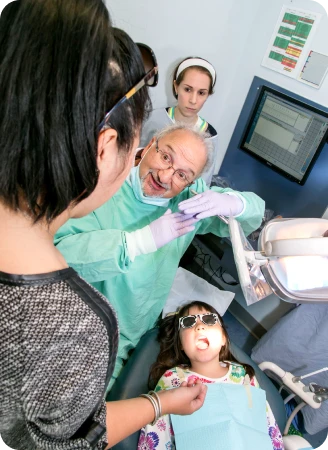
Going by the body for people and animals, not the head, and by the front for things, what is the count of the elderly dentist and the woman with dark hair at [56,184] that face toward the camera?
1

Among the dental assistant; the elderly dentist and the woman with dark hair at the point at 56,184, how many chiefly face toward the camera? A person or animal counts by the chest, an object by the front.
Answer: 2

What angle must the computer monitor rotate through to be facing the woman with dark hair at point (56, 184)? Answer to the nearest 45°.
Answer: approximately 45° to its left

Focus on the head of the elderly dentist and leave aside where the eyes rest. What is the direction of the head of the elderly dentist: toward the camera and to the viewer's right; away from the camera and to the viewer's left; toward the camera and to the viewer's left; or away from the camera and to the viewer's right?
toward the camera and to the viewer's left

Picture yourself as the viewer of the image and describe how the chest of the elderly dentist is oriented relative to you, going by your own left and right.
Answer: facing the viewer

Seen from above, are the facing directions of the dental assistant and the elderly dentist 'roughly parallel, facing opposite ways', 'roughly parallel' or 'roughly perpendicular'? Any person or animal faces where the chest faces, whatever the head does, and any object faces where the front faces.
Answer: roughly parallel

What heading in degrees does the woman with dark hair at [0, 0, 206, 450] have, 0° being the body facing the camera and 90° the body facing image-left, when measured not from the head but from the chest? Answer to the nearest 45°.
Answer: approximately 225°

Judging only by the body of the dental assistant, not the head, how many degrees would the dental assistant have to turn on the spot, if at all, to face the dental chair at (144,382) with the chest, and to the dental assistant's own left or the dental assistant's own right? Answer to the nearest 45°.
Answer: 0° — they already face it

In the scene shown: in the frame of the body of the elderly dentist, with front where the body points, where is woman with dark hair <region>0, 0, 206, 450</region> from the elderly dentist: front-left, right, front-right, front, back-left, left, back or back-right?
front

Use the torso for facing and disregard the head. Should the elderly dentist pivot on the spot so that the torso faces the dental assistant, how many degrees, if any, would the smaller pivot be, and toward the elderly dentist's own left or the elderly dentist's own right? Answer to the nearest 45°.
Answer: approximately 180°

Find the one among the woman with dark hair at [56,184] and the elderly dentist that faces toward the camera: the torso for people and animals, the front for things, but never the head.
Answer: the elderly dentist

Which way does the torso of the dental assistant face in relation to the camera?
toward the camera

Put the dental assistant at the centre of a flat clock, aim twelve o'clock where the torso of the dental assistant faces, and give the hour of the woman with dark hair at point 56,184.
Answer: The woman with dark hair is roughly at 12 o'clock from the dental assistant.

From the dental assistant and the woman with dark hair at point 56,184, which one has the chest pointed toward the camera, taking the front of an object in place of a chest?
the dental assistant

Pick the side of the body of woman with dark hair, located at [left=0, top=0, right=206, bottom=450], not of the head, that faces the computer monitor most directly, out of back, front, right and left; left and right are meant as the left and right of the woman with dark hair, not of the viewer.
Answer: front

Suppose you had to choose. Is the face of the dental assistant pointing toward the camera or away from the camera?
toward the camera

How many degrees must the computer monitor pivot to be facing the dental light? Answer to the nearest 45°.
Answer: approximately 45° to its left

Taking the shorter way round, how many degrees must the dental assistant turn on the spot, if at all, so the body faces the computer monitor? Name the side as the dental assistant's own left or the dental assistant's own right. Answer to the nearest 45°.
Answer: approximately 90° to the dental assistant's own left
